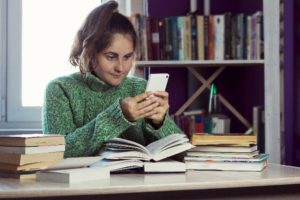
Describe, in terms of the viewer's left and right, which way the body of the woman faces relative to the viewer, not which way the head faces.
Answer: facing the viewer and to the right of the viewer

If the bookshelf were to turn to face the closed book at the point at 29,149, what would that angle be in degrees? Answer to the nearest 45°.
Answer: approximately 45° to its right

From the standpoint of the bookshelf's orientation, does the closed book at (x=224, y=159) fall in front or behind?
in front

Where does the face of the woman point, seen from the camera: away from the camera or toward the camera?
toward the camera

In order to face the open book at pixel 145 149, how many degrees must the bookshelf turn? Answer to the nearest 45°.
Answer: approximately 45° to its right

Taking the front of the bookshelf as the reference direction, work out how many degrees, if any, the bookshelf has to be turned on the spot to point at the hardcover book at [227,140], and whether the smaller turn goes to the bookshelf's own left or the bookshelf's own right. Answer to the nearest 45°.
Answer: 0° — it already faces it

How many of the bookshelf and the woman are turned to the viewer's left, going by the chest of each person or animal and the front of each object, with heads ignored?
0

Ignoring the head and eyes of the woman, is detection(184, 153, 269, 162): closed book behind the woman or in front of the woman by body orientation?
in front

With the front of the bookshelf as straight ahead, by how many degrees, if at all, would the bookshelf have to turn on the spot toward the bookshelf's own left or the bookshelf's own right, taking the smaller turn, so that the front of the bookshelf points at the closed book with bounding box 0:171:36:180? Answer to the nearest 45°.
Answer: approximately 45° to the bookshelf's own right

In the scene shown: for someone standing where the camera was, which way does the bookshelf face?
facing the viewer

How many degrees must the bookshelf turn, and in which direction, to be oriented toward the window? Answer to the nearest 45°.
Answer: approximately 90° to its right
